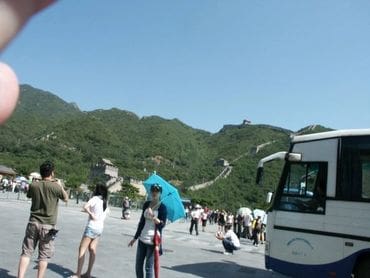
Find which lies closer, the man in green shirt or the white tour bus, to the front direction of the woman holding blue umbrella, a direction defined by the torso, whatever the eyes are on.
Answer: the man in green shirt

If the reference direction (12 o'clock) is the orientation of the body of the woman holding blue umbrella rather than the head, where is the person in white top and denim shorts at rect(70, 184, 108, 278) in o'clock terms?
The person in white top and denim shorts is roughly at 4 o'clock from the woman holding blue umbrella.

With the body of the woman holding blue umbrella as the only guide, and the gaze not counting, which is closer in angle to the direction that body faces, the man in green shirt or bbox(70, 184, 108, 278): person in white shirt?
the man in green shirt

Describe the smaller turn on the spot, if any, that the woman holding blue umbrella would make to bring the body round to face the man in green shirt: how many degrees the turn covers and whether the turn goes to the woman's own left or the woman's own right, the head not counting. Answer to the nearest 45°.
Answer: approximately 45° to the woman's own right

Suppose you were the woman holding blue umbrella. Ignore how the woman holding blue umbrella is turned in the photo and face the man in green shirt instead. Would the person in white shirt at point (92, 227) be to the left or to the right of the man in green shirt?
right

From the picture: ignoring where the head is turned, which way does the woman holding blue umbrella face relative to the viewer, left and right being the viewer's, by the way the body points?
facing the viewer

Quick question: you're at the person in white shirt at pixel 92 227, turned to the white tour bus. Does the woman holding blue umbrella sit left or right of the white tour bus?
right

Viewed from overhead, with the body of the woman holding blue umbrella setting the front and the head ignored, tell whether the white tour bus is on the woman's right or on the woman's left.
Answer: on the woman's left
